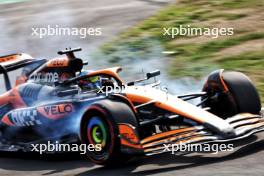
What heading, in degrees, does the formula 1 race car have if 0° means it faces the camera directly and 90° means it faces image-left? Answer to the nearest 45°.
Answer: approximately 315°
